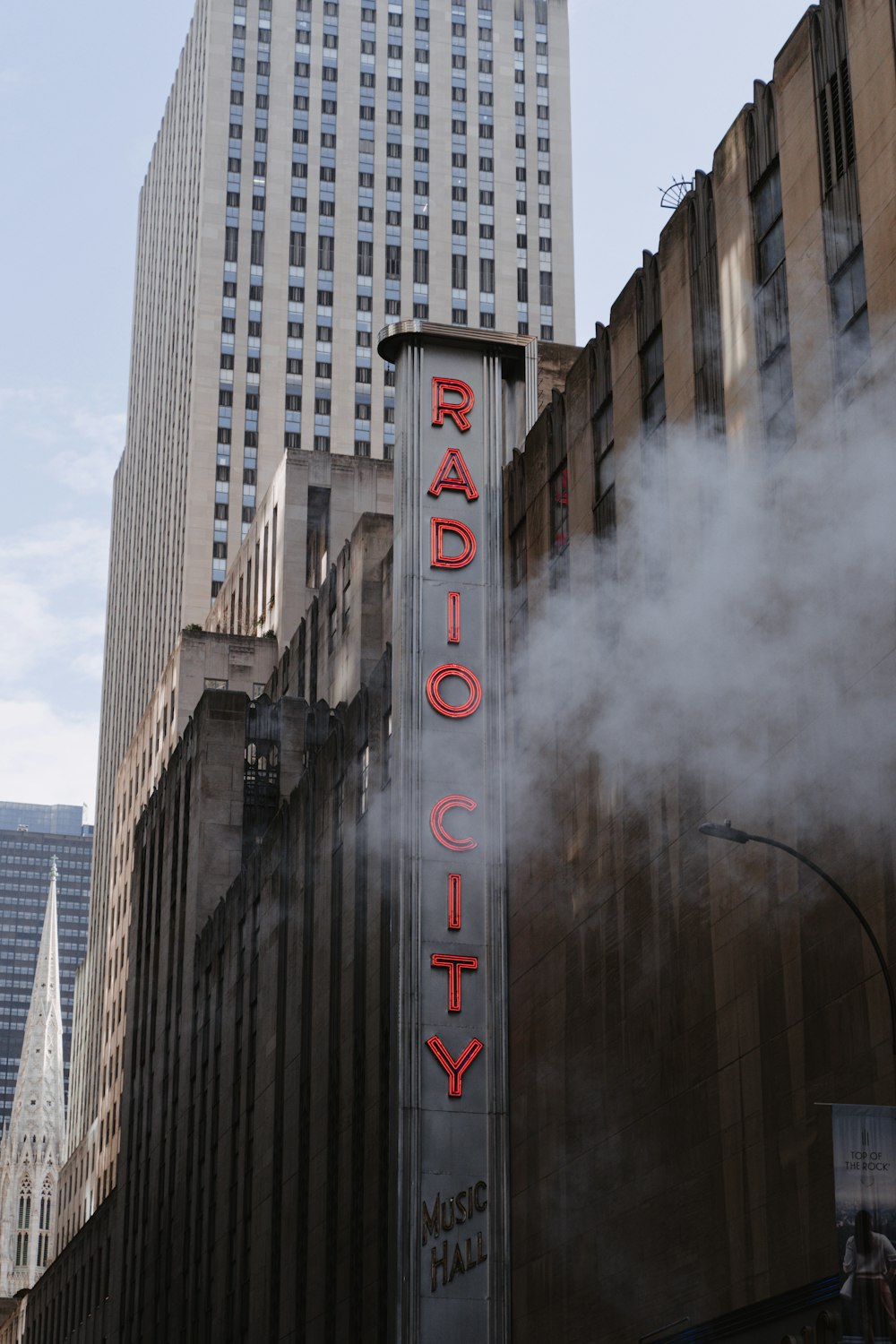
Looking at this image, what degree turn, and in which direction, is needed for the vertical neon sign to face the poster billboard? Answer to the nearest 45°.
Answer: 0° — it already faces it

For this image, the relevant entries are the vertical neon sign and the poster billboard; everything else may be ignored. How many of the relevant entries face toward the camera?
2

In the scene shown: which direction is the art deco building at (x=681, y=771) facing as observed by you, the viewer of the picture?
facing the viewer and to the left of the viewer

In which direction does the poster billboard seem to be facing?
toward the camera

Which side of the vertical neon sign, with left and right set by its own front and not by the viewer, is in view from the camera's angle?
front
